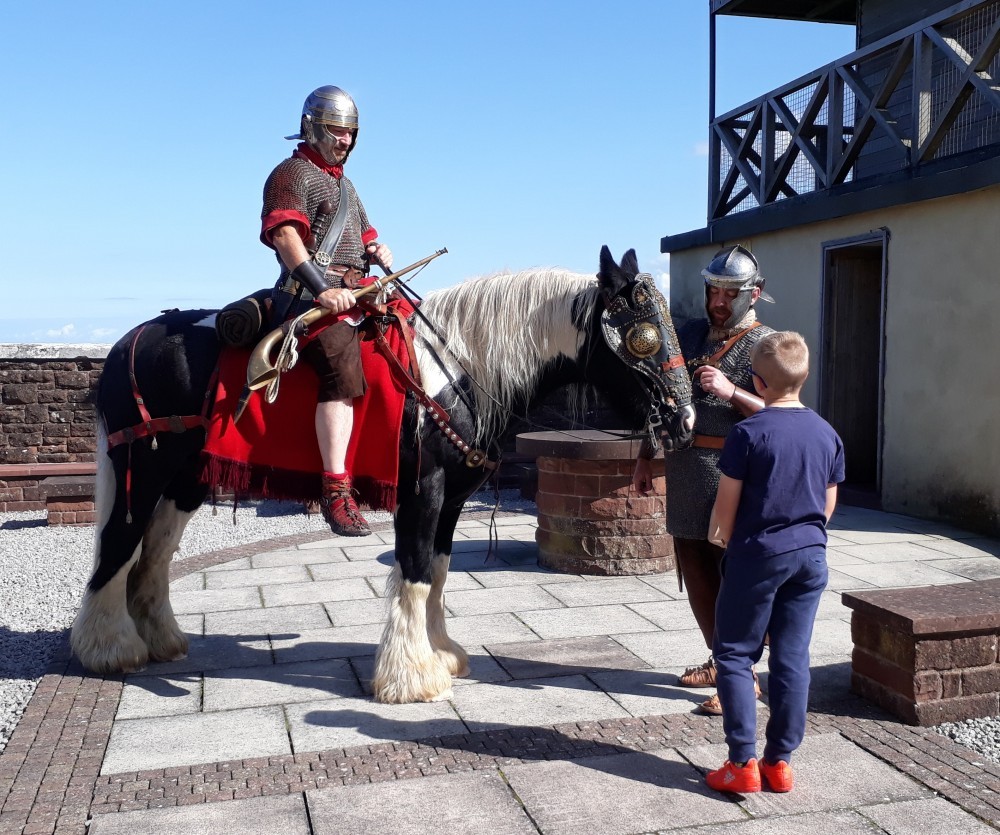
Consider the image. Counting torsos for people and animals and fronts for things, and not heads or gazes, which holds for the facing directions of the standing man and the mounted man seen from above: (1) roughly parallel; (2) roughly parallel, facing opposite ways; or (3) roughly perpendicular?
roughly perpendicular

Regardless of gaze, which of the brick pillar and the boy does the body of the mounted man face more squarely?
the boy

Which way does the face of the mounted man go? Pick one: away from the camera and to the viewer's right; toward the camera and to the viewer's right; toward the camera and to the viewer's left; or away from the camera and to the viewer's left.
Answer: toward the camera and to the viewer's right

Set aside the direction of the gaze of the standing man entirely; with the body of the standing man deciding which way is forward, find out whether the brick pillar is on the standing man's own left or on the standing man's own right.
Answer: on the standing man's own right

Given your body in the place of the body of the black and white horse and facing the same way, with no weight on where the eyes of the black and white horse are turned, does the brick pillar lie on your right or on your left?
on your left

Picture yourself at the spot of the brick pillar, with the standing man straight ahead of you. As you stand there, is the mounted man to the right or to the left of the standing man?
right

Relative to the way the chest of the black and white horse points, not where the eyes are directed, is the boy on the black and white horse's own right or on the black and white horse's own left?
on the black and white horse's own right

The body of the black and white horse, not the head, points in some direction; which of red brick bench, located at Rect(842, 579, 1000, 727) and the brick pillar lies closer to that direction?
the red brick bench

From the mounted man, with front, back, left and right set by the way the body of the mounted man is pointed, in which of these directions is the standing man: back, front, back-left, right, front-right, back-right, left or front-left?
front-left

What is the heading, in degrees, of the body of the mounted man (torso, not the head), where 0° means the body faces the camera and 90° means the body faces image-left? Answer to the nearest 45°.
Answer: approximately 315°

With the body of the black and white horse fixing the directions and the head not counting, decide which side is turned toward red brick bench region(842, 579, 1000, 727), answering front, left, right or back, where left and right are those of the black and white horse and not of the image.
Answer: front

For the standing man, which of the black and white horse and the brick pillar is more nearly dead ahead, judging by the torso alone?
the black and white horse

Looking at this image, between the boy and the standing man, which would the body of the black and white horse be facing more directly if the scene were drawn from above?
the standing man

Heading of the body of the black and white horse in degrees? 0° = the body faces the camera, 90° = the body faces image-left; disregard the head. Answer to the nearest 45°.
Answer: approximately 270°

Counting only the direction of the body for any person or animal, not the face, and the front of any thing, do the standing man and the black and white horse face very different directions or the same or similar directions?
very different directions

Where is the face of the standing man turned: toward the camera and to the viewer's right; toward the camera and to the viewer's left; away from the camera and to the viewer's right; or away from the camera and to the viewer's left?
toward the camera and to the viewer's left
